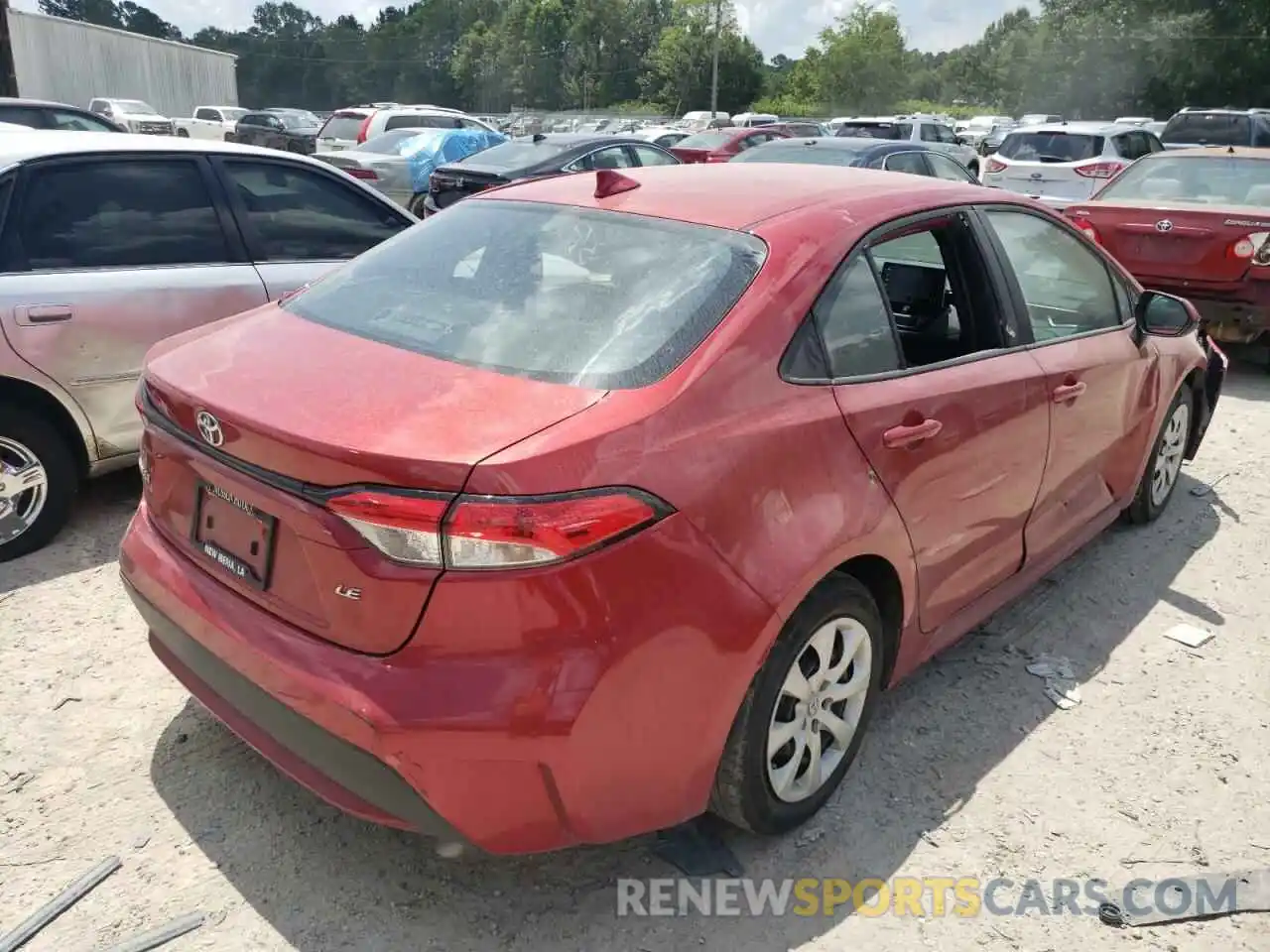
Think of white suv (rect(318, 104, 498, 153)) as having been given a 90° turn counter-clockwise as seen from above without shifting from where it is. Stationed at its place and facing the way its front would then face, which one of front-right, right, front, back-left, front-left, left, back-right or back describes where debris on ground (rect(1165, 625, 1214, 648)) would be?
back-left

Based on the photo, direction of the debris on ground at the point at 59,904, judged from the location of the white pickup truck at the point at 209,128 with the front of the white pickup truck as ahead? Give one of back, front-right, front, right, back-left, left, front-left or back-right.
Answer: front-right

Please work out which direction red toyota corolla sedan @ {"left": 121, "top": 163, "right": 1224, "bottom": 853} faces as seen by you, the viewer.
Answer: facing away from the viewer and to the right of the viewer

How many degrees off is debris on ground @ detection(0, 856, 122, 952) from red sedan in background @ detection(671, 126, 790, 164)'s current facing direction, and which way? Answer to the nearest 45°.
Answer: approximately 135° to its right

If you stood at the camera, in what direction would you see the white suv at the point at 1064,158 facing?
facing away from the viewer and to the right of the viewer

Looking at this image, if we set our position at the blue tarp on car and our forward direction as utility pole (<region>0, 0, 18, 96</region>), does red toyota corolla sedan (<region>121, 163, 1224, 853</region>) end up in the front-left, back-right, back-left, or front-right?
back-left

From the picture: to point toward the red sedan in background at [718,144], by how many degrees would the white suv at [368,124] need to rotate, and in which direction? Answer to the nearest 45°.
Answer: approximately 45° to its right

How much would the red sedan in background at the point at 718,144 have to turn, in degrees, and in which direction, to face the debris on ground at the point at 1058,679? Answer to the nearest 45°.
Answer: approximately 135° to its right

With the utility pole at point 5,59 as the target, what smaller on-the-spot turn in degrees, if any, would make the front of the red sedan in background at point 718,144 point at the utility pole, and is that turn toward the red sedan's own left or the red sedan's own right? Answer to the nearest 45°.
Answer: approximately 135° to the red sedan's own left
